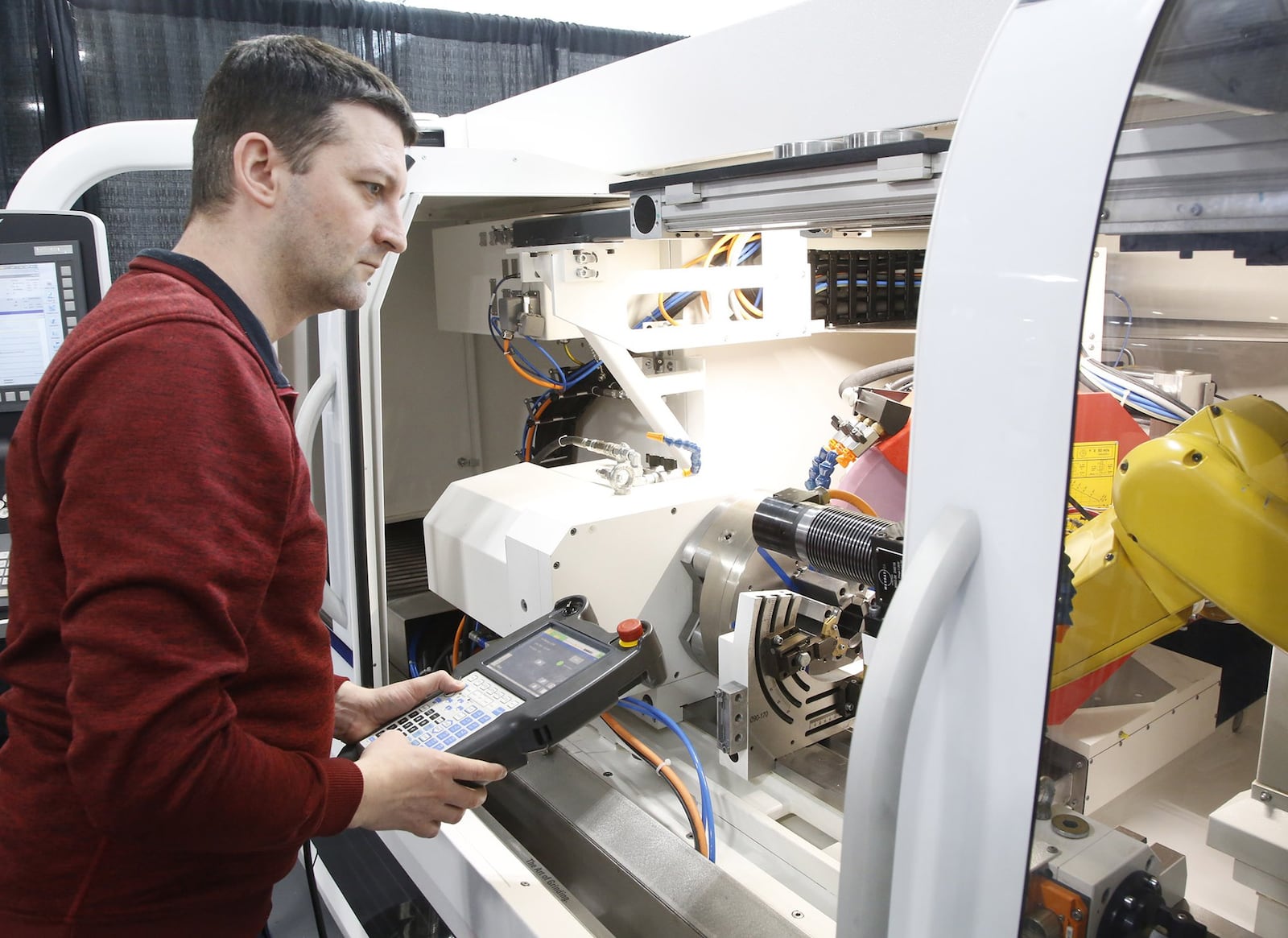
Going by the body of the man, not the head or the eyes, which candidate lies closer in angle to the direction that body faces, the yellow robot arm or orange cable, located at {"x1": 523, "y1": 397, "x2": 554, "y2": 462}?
the yellow robot arm

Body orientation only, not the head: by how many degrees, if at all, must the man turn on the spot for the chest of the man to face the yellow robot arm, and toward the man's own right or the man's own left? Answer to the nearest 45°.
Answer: approximately 45° to the man's own right

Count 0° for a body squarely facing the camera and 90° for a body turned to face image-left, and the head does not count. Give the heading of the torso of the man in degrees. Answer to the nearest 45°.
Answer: approximately 270°

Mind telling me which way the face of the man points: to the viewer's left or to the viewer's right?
to the viewer's right
